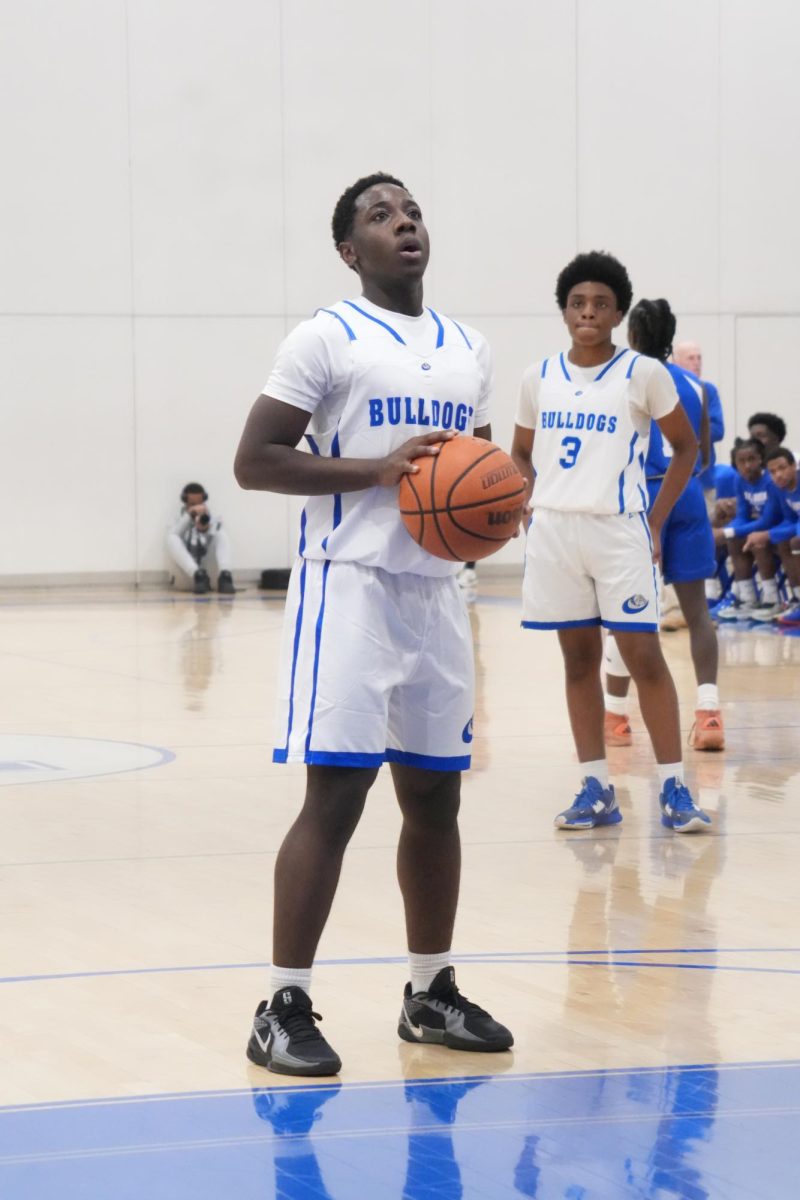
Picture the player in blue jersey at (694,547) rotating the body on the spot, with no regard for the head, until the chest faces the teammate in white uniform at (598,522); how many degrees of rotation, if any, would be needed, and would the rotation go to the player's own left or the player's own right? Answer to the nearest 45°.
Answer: approximately 135° to the player's own left

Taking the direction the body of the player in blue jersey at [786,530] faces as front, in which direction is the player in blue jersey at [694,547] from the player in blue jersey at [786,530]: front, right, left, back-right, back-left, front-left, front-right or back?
front-left

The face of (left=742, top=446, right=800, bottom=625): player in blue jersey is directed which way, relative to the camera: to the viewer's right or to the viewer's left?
to the viewer's left

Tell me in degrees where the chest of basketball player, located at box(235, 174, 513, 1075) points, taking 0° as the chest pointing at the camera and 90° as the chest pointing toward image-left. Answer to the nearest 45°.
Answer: approximately 315°

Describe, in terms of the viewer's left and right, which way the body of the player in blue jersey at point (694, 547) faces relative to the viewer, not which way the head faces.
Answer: facing away from the viewer and to the left of the viewer

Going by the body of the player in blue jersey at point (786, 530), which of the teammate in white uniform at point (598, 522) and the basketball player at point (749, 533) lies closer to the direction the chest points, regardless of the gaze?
the teammate in white uniform

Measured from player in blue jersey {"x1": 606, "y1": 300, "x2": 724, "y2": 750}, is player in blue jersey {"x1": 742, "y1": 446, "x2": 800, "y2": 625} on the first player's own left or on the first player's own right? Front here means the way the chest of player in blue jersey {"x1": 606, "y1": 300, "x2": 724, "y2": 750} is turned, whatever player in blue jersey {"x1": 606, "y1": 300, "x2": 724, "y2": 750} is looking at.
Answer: on the first player's own right

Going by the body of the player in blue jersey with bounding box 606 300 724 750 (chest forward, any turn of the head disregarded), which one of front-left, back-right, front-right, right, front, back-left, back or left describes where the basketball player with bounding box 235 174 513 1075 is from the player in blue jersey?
back-left

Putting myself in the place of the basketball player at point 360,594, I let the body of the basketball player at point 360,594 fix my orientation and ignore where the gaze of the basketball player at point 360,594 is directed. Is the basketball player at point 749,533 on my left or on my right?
on my left

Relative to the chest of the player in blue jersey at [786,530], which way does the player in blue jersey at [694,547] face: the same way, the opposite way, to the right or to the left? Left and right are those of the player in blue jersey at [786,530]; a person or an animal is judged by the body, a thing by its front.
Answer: to the right

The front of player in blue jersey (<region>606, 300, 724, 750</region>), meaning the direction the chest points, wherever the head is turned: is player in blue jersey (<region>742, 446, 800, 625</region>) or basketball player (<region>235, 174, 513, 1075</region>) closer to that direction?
the player in blue jersey

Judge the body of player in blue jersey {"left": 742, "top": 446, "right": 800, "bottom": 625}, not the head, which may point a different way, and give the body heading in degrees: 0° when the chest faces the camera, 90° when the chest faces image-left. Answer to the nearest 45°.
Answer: approximately 45°
